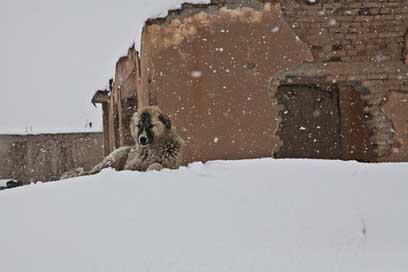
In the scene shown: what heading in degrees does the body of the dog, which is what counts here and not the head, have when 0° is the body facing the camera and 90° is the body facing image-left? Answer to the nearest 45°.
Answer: approximately 315°

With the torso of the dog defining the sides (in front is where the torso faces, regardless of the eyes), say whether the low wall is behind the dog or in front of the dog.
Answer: behind

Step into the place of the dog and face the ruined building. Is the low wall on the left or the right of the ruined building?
left

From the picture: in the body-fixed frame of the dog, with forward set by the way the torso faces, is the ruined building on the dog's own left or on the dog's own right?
on the dog's own left

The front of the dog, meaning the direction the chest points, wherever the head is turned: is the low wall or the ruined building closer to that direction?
the ruined building
